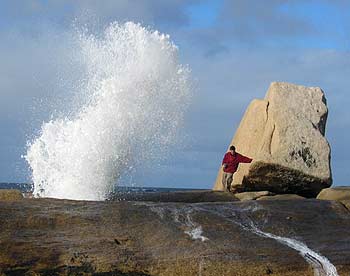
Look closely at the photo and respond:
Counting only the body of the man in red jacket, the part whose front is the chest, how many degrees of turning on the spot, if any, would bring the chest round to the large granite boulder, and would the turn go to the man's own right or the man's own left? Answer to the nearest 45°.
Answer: approximately 135° to the man's own left

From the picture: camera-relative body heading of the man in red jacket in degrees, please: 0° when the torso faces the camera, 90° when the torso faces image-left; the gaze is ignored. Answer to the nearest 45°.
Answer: approximately 0°

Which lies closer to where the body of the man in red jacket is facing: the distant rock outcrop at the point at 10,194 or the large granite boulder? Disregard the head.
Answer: the distant rock outcrop

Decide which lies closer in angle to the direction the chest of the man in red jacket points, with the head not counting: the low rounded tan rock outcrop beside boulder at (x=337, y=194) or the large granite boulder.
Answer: the low rounded tan rock outcrop beside boulder
